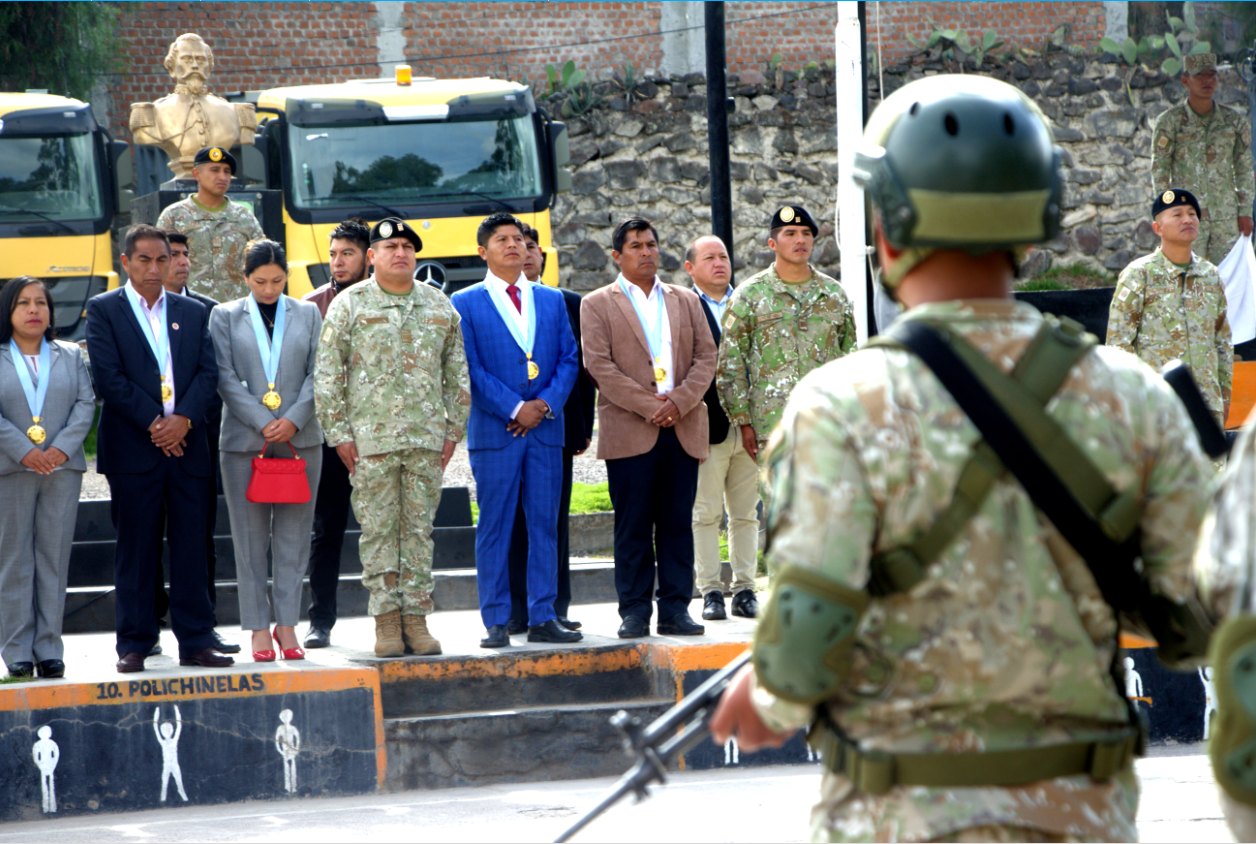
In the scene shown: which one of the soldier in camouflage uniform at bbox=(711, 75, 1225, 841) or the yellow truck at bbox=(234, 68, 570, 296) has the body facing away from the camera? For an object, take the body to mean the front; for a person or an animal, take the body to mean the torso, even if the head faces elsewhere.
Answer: the soldier in camouflage uniform

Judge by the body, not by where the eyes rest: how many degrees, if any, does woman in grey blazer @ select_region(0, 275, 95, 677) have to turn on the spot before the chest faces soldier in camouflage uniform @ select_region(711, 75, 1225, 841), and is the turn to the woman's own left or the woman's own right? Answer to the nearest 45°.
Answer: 0° — they already face them

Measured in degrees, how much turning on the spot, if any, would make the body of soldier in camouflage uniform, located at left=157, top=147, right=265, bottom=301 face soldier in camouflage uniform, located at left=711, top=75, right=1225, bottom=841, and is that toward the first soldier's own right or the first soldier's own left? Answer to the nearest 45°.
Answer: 0° — they already face them

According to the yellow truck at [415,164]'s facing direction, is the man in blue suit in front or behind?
in front

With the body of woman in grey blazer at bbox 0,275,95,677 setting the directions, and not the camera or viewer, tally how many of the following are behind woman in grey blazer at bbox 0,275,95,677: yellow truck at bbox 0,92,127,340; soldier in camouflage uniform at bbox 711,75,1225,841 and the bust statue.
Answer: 2

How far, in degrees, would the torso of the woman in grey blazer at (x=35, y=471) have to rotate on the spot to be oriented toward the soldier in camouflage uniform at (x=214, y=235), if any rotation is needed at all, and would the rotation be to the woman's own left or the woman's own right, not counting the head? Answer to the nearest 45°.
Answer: approximately 180°

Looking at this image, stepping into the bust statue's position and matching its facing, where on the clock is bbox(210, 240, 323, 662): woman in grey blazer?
The woman in grey blazer is roughly at 12 o'clock from the bust statue.

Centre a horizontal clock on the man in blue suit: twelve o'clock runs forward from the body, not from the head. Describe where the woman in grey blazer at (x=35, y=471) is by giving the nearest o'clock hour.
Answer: The woman in grey blazer is roughly at 4 o'clock from the man in blue suit.

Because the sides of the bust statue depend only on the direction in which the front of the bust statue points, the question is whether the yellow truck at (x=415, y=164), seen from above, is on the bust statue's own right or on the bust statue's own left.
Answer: on the bust statue's own left

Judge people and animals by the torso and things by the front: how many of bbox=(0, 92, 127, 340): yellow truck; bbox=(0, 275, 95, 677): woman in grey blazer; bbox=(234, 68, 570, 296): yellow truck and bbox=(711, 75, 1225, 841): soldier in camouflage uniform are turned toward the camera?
3

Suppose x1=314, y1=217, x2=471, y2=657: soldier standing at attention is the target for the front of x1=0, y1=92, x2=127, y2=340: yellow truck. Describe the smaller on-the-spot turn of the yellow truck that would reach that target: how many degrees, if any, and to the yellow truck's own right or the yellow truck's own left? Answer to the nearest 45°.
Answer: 0° — it already faces them

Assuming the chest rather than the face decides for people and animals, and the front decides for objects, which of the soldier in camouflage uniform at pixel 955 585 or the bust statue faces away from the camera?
the soldier in camouflage uniform

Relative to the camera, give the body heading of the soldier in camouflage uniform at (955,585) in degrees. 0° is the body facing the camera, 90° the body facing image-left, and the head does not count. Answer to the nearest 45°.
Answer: approximately 180°
